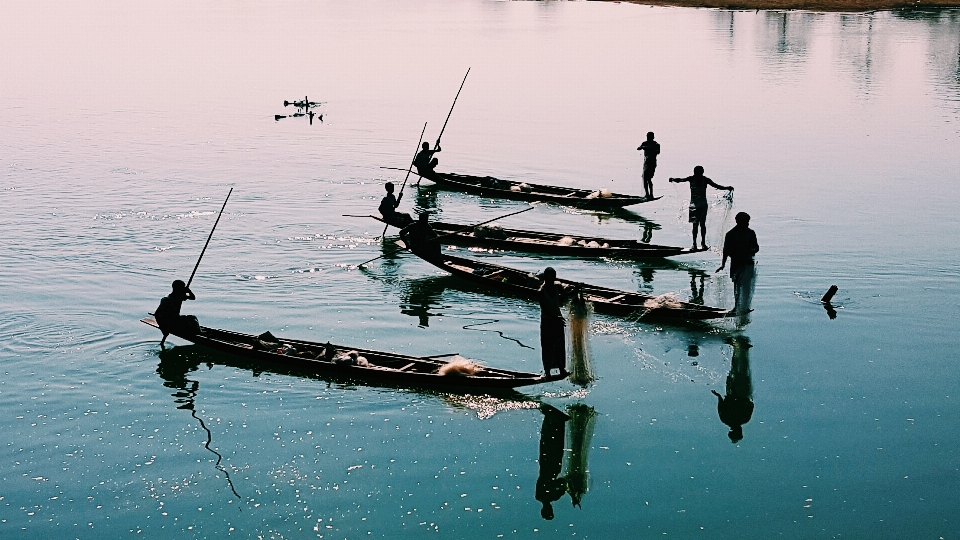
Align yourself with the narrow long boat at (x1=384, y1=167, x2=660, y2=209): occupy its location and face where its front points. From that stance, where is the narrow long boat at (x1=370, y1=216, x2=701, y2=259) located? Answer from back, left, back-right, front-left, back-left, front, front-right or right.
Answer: right

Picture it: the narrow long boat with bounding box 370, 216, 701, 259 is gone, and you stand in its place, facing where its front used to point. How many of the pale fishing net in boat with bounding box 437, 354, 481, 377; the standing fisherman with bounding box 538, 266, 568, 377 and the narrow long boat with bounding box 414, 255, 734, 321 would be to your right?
3

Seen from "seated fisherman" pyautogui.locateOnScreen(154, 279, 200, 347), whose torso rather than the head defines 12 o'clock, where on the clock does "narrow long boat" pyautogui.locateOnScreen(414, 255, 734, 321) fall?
The narrow long boat is roughly at 12 o'clock from the seated fisherman.

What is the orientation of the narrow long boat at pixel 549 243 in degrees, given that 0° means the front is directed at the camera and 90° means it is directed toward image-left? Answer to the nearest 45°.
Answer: approximately 270°

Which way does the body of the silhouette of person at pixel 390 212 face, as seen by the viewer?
to the viewer's right

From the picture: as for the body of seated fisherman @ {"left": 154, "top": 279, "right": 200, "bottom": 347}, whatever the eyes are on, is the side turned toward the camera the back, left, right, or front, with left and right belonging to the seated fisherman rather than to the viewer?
right

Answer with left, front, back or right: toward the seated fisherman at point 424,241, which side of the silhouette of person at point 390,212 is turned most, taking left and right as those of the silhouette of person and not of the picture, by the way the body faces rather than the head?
right

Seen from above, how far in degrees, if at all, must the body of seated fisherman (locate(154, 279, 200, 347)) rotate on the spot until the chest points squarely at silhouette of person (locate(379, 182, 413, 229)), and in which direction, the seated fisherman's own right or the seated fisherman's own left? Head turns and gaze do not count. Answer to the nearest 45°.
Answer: approximately 45° to the seated fisherman's own left

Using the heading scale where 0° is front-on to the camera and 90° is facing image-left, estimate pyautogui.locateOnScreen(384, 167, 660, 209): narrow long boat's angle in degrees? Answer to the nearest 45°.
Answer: approximately 270°
